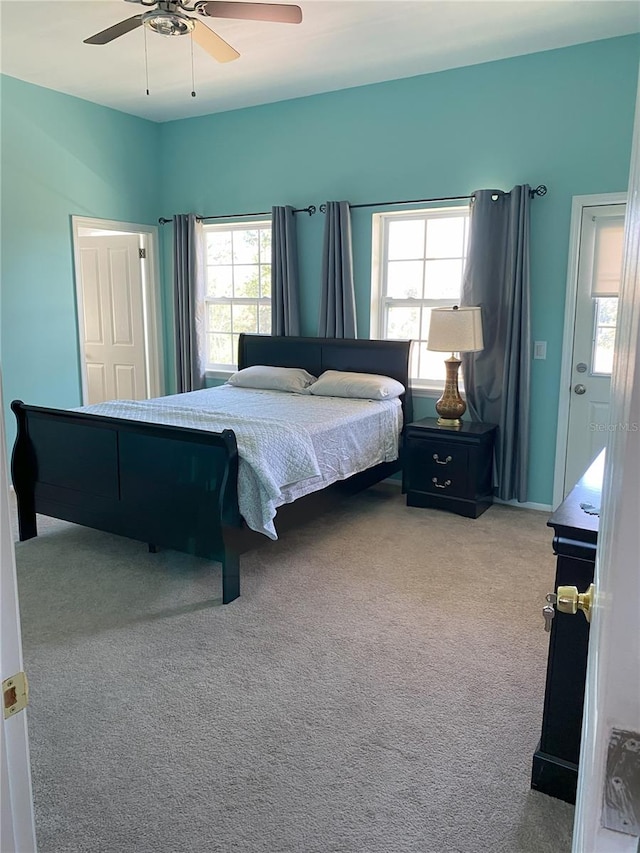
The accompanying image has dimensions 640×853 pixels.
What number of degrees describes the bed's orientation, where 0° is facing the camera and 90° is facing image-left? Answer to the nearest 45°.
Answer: approximately 45°

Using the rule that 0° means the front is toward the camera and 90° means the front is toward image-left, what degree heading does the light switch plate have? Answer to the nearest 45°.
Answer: approximately 0°

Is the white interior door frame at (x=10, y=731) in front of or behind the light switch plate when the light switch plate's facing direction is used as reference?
in front

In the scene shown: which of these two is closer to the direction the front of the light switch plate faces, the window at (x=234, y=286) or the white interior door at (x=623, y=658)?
the white interior door

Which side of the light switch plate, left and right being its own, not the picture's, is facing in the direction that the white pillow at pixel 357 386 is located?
right

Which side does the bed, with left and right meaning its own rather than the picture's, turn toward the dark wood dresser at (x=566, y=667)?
left

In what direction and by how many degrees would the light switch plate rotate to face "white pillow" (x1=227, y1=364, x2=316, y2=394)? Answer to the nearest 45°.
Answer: approximately 90° to its right

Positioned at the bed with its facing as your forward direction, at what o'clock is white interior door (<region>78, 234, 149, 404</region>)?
The white interior door is roughly at 4 o'clock from the bed.

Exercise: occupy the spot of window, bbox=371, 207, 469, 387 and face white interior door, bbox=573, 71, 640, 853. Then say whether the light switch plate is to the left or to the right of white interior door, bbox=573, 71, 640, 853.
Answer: left

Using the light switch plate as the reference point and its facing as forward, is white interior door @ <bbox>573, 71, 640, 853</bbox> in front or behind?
in front

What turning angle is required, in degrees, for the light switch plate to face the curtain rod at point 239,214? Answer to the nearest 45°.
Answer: approximately 90° to its right

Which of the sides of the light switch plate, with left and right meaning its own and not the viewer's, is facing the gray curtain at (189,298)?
right
